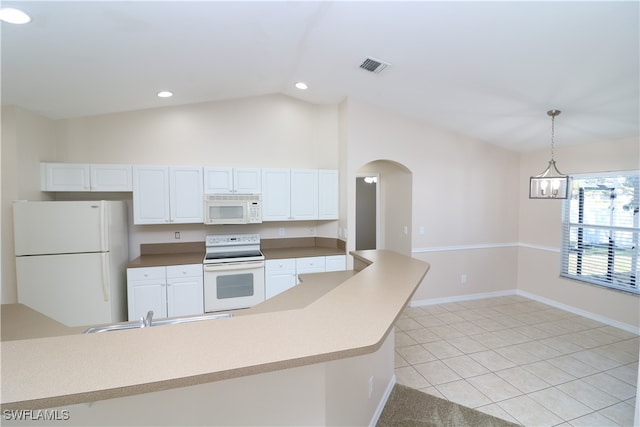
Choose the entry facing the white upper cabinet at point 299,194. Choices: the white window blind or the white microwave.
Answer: the white window blind

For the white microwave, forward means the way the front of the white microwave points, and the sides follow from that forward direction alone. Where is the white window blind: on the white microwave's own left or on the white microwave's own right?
on the white microwave's own left

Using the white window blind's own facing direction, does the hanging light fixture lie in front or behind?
in front

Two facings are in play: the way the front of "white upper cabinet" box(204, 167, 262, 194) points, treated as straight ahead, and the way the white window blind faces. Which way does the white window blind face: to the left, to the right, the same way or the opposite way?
to the right

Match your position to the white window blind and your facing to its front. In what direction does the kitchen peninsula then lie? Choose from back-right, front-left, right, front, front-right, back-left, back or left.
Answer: front-left

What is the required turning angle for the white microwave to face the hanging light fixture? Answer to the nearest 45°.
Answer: approximately 45° to its left

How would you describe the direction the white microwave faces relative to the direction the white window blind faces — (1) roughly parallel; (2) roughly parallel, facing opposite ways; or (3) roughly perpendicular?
roughly perpendicular

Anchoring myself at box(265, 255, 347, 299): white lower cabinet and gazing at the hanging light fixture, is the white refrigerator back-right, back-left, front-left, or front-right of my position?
back-right

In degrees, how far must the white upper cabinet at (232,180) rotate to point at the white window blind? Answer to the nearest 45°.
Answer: approximately 90° to its left

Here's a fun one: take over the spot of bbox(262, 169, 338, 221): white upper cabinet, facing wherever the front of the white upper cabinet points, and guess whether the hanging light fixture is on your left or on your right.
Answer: on your left

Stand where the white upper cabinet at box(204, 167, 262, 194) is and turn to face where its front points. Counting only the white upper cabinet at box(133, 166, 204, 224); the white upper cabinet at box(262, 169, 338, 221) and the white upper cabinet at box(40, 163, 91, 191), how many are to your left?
1

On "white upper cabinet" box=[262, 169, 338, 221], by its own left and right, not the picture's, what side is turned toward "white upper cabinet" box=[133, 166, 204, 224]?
right

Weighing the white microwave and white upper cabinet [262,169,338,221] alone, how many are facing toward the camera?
2

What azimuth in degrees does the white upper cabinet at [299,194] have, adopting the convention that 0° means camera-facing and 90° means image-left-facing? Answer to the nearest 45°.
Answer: approximately 0°
